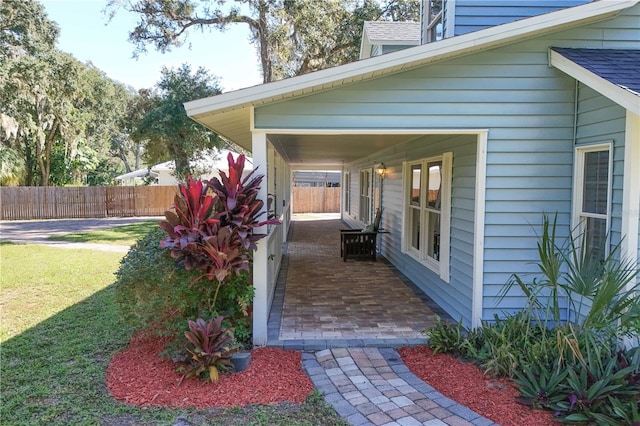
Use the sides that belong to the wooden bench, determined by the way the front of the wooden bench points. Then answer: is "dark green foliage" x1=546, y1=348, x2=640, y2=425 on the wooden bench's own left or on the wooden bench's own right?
on the wooden bench's own left

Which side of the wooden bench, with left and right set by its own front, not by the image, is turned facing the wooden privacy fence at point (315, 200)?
right

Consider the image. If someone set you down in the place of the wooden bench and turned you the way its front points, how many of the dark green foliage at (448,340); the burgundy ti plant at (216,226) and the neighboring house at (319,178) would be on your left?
2

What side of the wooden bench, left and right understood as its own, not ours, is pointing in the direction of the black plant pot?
left

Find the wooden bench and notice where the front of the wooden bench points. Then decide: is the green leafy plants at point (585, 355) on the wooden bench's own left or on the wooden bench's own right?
on the wooden bench's own left

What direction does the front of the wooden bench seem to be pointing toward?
to the viewer's left
